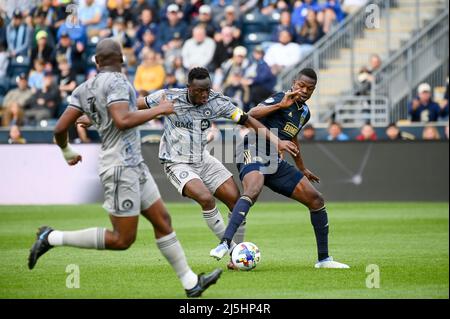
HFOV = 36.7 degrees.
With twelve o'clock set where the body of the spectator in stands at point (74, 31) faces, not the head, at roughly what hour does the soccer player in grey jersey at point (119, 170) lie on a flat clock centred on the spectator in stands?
The soccer player in grey jersey is roughly at 12 o'clock from the spectator in stands.

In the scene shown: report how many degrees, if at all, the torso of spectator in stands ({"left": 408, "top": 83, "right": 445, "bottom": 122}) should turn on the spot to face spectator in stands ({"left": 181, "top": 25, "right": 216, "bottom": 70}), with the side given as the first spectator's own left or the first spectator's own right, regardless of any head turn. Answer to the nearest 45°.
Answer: approximately 90° to the first spectator's own right

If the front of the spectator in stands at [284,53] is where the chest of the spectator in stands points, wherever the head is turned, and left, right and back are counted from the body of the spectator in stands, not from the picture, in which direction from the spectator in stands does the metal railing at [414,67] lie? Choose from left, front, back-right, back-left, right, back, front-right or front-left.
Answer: left

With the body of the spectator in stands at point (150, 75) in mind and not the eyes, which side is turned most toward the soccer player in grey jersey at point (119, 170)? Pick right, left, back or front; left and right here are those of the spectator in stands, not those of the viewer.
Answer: front

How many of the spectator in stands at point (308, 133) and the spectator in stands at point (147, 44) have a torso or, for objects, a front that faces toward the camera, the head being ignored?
2

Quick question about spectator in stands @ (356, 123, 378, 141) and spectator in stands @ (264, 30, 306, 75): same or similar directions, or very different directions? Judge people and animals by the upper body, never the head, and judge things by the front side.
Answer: same or similar directions

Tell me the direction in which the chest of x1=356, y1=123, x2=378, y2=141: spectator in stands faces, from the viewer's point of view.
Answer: toward the camera

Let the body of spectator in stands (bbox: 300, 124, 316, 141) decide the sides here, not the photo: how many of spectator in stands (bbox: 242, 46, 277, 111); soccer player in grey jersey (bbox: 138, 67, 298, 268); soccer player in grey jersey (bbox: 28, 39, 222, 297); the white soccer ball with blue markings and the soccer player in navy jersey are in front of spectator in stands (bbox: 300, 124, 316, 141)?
4

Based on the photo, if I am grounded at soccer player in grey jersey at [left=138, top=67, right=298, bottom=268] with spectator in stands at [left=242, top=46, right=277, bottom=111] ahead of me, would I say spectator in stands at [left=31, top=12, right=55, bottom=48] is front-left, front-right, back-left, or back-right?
front-left

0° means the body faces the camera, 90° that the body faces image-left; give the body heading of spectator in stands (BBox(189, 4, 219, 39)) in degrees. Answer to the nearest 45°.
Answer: approximately 0°

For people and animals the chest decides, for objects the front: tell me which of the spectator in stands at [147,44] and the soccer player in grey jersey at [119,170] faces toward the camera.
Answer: the spectator in stands

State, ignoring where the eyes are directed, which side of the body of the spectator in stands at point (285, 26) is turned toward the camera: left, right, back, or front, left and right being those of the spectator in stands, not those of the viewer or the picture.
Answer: front

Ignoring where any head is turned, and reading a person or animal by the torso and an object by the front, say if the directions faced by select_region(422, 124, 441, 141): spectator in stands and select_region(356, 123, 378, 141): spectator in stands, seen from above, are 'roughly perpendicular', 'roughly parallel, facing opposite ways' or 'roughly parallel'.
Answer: roughly parallel

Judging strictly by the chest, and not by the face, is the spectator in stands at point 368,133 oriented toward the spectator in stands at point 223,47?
no

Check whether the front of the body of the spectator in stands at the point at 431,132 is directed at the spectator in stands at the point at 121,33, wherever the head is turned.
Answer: no

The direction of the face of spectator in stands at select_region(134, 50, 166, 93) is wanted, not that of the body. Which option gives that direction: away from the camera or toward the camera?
toward the camera

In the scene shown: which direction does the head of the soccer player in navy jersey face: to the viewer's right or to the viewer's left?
to the viewer's left

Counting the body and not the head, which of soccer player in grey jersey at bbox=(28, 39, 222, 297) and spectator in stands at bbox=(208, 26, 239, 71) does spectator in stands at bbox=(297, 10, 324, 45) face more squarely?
the soccer player in grey jersey
